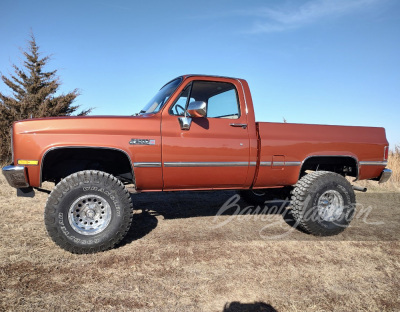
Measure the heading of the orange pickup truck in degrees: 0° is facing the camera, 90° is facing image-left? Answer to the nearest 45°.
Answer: approximately 90°

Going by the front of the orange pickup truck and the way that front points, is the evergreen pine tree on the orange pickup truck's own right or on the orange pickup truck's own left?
on the orange pickup truck's own right
